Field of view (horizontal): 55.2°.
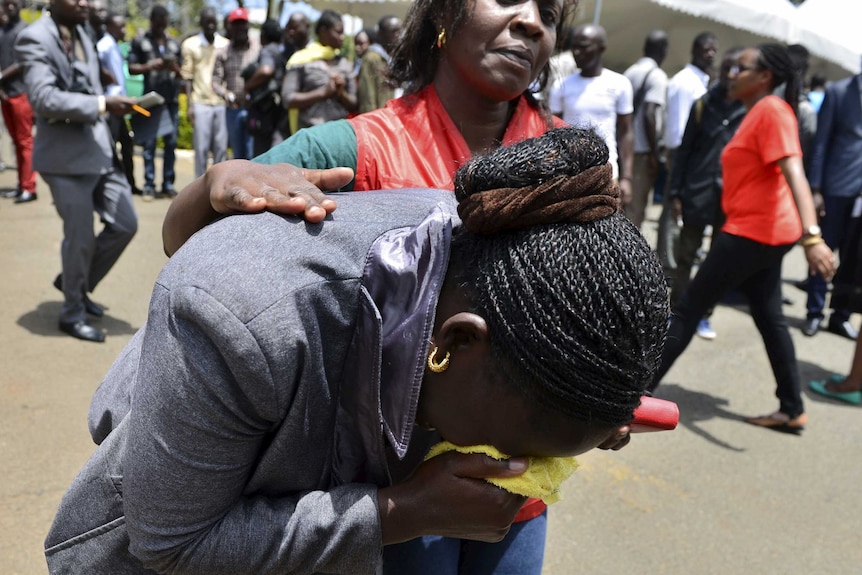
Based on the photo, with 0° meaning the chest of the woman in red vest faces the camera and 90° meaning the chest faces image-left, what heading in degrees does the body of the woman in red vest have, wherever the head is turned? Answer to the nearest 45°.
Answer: approximately 315°

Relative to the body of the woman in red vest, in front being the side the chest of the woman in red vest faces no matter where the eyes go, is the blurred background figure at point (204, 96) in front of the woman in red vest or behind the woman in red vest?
behind

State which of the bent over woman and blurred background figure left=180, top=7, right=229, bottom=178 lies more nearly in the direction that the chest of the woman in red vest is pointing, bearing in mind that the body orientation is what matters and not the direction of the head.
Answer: the bent over woman

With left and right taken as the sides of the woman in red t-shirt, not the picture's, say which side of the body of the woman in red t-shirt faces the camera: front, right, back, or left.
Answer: left

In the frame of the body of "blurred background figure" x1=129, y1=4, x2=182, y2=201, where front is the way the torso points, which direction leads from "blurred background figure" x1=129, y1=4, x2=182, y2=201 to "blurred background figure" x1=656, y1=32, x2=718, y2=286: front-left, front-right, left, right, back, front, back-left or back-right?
front-left

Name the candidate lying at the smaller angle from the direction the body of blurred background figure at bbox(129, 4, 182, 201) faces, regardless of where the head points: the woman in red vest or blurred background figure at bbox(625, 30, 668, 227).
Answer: the woman in red vest

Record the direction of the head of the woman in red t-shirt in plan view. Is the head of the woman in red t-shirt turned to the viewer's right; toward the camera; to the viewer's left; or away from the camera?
to the viewer's left

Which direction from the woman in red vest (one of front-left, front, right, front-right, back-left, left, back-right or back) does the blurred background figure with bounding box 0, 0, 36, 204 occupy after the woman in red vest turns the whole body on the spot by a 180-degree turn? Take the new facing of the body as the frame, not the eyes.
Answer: front

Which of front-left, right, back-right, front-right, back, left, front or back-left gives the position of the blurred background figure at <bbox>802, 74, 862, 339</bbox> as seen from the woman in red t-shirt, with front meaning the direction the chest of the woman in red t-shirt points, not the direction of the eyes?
right
